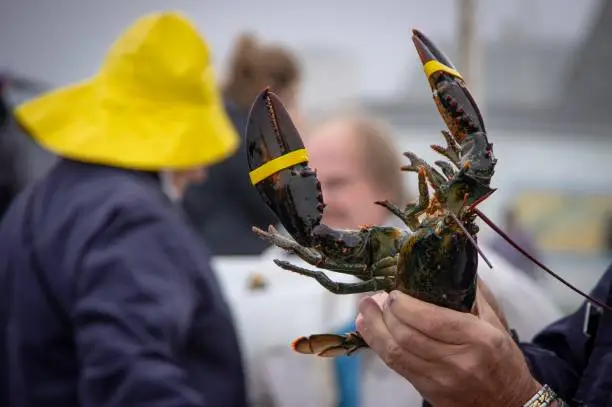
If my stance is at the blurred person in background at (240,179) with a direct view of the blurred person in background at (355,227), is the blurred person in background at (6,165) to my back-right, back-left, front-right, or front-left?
back-right

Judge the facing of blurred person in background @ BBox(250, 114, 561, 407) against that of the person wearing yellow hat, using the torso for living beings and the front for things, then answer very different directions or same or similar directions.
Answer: very different directions

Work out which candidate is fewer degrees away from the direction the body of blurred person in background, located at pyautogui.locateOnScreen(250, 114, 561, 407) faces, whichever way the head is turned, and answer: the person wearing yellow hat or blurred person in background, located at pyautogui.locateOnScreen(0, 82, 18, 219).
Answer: the person wearing yellow hat

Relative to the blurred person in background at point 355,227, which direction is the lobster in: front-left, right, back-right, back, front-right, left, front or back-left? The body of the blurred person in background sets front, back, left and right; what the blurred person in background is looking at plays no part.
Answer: front-left

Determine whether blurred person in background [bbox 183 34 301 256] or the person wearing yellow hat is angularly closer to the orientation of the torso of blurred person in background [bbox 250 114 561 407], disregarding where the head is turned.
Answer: the person wearing yellow hat

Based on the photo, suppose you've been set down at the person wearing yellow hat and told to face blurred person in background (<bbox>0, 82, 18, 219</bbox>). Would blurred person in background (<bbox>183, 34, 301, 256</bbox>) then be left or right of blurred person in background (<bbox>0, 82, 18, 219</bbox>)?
right

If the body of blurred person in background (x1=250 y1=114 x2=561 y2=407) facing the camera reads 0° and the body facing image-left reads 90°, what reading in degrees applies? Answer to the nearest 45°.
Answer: approximately 45°

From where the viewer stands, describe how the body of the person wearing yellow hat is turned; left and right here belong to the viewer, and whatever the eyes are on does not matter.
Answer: facing away from the viewer and to the right of the viewer
